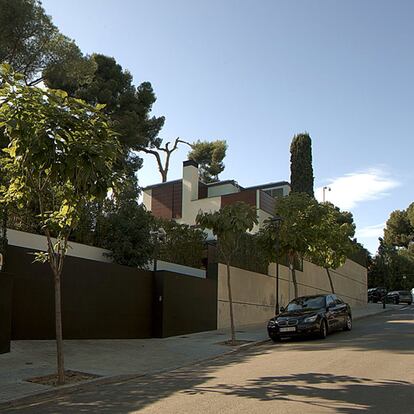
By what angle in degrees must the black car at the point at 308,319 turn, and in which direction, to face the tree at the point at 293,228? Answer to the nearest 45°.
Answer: approximately 135° to its right

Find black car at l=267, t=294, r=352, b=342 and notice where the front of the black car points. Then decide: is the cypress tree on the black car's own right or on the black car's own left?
on the black car's own right

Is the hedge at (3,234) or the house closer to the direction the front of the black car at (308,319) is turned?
the hedge

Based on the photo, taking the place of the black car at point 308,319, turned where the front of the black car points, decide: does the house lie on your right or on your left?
on your right

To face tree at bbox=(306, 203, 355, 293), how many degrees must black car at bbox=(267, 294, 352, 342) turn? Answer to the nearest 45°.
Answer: approximately 135° to its right

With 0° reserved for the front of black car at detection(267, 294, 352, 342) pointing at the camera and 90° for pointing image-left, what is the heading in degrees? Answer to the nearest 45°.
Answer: approximately 45°

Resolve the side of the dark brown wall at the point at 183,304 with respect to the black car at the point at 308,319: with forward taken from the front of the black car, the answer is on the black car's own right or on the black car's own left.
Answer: on the black car's own right
